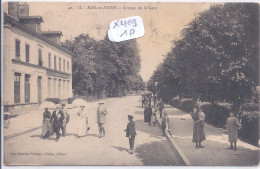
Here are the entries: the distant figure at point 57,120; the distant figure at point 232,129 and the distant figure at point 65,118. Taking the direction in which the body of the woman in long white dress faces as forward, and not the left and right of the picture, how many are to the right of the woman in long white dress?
2

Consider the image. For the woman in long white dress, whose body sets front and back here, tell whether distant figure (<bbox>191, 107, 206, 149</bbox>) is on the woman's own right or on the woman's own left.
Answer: on the woman's own left

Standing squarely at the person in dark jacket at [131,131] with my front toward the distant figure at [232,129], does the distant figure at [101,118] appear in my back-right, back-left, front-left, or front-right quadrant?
back-left

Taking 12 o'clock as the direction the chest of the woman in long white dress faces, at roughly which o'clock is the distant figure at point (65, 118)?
The distant figure is roughly at 3 o'clock from the woman in long white dress.

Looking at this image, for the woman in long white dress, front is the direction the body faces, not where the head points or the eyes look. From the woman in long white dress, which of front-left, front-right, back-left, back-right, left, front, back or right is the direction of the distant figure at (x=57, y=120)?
right

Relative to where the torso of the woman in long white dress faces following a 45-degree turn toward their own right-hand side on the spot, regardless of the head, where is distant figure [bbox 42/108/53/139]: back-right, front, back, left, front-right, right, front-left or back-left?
front-right

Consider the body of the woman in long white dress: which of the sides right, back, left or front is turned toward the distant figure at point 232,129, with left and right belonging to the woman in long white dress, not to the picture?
left

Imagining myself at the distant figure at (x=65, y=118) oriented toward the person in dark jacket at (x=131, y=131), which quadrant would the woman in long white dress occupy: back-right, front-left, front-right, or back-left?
front-left

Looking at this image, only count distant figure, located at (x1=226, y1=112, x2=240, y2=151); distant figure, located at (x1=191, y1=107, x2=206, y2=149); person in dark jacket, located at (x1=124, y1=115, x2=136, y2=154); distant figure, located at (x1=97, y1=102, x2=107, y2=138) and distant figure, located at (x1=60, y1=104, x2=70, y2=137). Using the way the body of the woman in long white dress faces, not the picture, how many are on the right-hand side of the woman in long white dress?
1

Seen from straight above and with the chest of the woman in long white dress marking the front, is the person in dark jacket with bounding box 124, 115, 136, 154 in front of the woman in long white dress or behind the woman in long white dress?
in front

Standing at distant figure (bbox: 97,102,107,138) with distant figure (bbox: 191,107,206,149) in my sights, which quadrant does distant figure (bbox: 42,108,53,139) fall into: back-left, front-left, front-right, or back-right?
back-right

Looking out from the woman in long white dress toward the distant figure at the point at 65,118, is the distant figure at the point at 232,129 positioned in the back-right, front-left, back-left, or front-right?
back-left

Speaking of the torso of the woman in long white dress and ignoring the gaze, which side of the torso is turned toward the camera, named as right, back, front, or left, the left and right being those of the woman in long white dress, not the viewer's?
front

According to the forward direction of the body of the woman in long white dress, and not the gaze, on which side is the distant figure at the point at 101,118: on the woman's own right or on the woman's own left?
on the woman's own left
